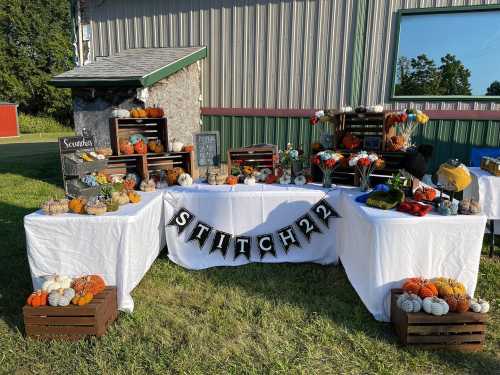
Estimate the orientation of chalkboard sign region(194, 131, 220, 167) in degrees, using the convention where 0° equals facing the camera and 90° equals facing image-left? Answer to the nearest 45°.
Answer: approximately 0°

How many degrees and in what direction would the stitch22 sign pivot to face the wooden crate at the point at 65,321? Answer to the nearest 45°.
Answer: approximately 45° to its right

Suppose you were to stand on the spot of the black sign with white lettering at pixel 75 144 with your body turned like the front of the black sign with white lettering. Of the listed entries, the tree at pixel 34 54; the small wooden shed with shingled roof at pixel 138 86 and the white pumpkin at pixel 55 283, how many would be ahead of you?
1

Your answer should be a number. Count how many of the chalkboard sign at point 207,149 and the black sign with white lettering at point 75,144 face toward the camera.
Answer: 2

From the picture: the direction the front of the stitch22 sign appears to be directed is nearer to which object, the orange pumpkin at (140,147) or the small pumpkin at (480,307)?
the small pumpkin

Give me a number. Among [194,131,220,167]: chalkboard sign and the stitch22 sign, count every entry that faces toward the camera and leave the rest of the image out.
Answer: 2

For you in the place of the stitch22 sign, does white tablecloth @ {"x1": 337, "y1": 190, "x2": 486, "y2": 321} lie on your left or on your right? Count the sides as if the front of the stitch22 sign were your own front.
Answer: on your left

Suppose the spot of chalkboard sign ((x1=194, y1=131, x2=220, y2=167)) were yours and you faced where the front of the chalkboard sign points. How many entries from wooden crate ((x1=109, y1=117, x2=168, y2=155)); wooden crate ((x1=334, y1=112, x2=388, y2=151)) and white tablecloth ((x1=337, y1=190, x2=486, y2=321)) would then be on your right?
1

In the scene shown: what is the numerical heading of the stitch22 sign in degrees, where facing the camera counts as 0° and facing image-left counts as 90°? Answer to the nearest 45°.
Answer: approximately 0°

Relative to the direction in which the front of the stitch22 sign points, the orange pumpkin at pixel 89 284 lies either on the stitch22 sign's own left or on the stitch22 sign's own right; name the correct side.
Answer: on the stitch22 sign's own right

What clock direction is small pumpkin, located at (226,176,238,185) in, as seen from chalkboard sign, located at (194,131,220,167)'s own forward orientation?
The small pumpkin is roughly at 11 o'clock from the chalkboard sign.
